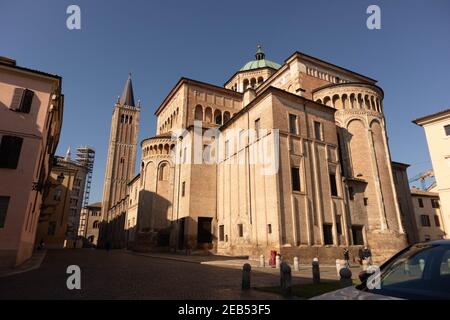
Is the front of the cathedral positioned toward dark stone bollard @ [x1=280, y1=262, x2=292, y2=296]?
no

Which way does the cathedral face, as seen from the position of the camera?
facing away from the viewer and to the left of the viewer
